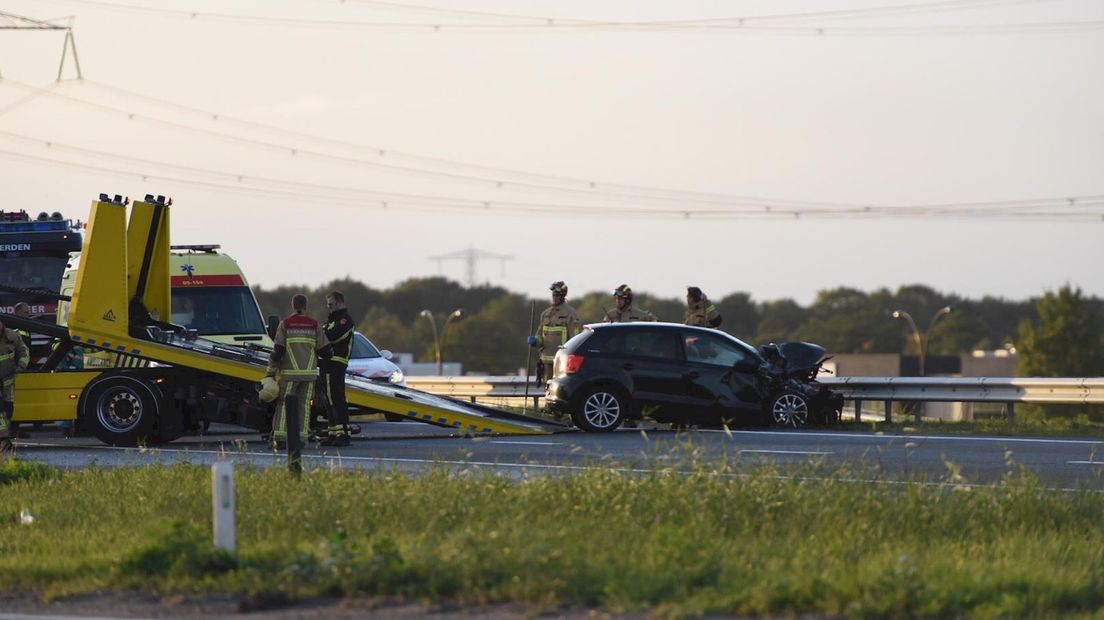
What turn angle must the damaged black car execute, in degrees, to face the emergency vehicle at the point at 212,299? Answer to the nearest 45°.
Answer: approximately 180°

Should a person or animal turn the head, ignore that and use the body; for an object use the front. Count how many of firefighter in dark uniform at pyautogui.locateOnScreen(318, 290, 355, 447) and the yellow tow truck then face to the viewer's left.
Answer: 2

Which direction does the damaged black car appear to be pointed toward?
to the viewer's right

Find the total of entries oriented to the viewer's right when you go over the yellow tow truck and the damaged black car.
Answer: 1

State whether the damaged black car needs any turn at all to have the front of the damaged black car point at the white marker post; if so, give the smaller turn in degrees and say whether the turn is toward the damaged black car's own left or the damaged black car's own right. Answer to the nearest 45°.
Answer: approximately 90° to the damaged black car's own right

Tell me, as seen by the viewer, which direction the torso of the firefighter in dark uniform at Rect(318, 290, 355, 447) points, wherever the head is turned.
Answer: to the viewer's left

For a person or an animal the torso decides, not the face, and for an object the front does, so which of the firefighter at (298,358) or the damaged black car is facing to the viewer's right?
the damaged black car

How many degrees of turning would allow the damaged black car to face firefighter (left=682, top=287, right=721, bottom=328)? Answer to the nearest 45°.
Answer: approximately 90° to its left

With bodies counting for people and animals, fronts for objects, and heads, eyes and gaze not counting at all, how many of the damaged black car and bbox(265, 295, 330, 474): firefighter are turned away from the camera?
1

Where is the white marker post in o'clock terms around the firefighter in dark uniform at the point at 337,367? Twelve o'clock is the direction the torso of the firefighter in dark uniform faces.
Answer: The white marker post is roughly at 9 o'clock from the firefighter in dark uniform.

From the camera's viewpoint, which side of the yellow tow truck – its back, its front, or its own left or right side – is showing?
left

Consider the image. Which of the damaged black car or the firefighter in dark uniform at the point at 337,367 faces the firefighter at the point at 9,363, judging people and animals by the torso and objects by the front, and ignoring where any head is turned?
the firefighter in dark uniform

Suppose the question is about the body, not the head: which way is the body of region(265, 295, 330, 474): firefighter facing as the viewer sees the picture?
away from the camera
